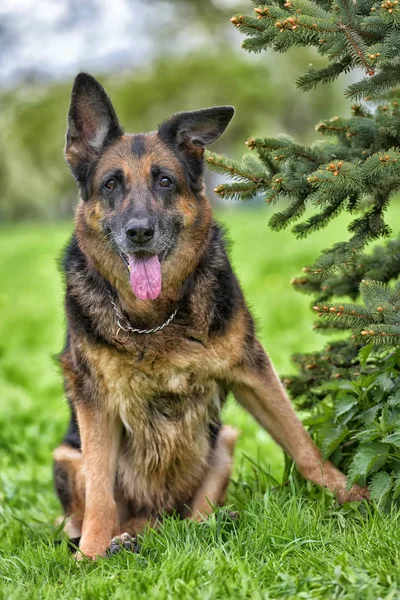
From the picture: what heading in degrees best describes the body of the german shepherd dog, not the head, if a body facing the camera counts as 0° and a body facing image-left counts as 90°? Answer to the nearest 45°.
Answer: approximately 0°
